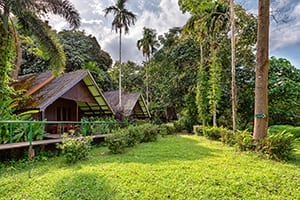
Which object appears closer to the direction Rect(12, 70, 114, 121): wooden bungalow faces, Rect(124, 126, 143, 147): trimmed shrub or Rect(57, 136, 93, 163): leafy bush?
the trimmed shrub

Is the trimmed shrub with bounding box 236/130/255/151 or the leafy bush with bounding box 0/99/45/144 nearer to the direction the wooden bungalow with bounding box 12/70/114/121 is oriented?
the trimmed shrub

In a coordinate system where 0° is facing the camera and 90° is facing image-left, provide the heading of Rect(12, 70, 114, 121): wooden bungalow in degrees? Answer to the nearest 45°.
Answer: approximately 315°

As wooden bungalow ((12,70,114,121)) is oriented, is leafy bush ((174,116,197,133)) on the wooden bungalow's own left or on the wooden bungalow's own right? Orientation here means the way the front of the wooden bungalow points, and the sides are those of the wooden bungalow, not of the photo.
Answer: on the wooden bungalow's own left

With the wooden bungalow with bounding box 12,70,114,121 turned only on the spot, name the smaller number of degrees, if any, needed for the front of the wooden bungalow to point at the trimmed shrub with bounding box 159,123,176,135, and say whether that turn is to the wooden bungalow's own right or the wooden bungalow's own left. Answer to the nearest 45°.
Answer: approximately 90° to the wooden bungalow's own left

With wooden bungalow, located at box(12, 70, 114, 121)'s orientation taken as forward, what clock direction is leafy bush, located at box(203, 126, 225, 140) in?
The leafy bush is roughly at 11 o'clock from the wooden bungalow.

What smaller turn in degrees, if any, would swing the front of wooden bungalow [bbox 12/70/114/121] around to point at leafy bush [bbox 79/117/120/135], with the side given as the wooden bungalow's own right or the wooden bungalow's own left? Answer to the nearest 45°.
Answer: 0° — it already faces it

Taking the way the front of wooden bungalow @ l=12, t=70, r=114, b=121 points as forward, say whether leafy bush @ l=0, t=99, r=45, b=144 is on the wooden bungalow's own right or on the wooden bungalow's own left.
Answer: on the wooden bungalow's own right
